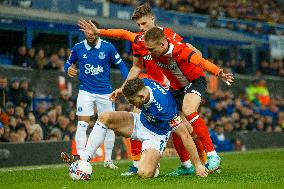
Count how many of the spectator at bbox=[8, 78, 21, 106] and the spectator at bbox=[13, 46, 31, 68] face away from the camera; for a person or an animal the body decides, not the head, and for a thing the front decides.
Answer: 0

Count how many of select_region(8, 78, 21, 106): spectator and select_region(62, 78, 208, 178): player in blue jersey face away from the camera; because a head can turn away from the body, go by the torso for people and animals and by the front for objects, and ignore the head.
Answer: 0

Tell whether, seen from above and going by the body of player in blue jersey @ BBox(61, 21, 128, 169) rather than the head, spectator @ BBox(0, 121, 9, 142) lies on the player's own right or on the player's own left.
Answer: on the player's own right

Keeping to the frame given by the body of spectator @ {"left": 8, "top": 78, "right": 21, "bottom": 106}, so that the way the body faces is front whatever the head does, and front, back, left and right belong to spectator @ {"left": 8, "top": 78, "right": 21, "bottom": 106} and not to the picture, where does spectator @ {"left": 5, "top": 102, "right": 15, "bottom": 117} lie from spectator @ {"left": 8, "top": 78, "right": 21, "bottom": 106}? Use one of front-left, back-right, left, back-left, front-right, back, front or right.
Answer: front-right

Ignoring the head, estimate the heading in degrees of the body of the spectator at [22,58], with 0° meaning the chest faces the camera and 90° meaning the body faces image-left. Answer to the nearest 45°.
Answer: approximately 315°

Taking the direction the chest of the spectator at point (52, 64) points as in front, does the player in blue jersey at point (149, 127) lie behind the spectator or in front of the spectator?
in front

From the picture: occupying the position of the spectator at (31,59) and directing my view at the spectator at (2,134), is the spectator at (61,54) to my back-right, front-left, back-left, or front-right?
back-left

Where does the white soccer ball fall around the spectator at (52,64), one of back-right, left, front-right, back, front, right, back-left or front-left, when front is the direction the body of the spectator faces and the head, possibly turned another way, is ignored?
front-right

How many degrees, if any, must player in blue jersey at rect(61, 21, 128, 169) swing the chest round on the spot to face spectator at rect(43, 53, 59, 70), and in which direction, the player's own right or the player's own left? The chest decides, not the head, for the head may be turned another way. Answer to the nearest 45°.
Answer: approximately 180°

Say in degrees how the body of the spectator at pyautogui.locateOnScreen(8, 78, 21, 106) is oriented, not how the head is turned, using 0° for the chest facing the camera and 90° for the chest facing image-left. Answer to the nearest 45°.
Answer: approximately 315°

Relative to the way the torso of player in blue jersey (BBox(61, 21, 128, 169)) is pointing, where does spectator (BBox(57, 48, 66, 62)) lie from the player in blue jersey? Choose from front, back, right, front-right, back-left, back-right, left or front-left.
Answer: back

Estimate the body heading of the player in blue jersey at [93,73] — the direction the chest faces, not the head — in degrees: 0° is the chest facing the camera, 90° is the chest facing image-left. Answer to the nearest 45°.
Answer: approximately 0°
